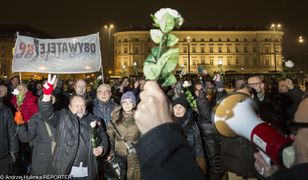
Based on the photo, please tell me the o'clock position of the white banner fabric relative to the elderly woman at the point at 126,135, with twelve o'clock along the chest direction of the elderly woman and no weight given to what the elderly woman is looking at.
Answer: The white banner fabric is roughly at 5 o'clock from the elderly woman.

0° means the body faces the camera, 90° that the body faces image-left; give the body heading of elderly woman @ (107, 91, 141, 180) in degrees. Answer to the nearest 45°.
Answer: approximately 0°

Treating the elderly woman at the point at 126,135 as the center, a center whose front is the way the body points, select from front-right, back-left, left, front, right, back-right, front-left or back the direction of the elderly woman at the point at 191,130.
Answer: left
